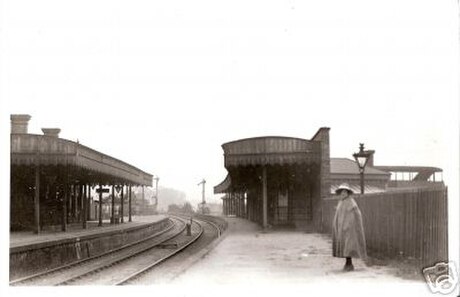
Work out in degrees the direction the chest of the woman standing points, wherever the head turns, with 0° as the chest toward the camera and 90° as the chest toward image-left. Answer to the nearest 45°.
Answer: approximately 45°

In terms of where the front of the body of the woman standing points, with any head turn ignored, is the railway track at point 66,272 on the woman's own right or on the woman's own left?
on the woman's own right

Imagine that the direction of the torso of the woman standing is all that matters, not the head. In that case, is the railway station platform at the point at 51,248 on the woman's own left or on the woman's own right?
on the woman's own right

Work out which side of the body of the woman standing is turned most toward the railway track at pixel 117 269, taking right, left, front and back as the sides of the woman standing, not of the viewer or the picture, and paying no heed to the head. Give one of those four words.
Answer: right
